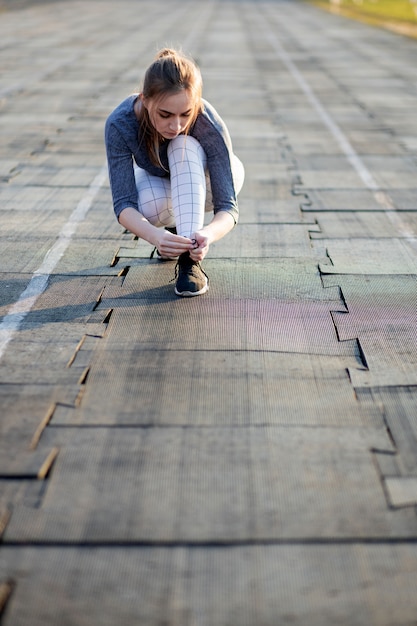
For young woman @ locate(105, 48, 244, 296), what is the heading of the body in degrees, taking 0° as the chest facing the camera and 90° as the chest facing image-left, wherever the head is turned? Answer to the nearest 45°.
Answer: approximately 0°
